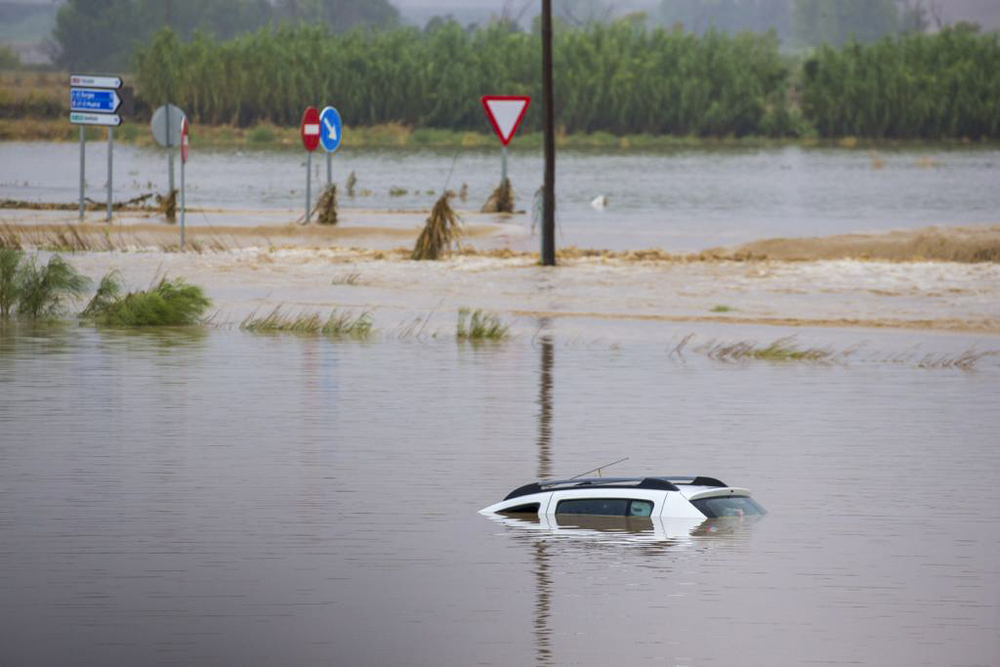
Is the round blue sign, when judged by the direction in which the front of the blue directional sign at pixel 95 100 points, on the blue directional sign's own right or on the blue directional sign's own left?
on the blue directional sign's own left

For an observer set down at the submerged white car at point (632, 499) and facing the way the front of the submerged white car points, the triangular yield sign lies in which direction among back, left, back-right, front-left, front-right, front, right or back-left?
front-right

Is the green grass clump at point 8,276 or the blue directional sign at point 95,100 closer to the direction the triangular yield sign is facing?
the green grass clump

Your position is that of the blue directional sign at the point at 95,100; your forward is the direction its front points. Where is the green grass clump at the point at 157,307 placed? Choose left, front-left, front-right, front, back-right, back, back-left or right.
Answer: front

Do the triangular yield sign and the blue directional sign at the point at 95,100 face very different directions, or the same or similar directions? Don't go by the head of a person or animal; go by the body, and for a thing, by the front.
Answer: same or similar directions

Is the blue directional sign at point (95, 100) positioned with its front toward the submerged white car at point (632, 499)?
yes

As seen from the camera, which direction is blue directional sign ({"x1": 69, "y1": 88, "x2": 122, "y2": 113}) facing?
toward the camera

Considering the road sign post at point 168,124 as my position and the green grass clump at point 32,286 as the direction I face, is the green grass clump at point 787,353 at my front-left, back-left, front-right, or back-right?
front-left

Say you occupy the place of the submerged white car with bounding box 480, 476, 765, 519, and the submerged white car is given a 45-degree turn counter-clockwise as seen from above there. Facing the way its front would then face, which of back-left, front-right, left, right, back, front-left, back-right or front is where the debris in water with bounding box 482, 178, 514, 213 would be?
right

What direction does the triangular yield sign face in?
toward the camera

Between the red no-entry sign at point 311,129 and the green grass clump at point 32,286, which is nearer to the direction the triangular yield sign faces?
the green grass clump

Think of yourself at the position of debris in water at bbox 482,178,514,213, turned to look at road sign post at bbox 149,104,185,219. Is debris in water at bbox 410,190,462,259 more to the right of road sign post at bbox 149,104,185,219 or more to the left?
left

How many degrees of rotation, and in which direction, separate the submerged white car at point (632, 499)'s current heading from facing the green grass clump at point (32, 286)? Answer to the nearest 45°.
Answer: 0° — it already faces it

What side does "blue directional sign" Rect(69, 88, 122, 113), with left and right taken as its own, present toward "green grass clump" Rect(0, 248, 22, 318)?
front

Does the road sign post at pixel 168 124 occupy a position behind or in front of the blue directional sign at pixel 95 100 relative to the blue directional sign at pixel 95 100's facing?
in front

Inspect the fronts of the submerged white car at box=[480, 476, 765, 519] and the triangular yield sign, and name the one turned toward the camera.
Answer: the triangular yield sign

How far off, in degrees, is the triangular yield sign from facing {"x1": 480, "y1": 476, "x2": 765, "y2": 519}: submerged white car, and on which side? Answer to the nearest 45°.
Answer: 0° — it already faces it

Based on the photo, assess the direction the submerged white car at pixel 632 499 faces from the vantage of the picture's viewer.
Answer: facing away from the viewer and to the left of the viewer
